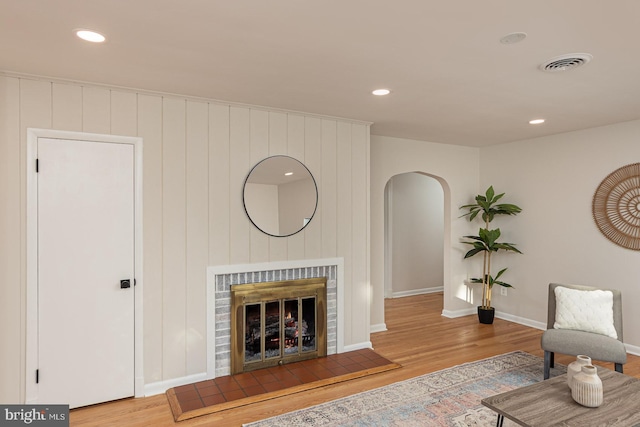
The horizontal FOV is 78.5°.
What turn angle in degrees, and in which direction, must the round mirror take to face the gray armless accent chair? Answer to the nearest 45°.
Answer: approximately 90° to its left

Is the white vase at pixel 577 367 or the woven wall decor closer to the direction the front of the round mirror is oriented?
the white vase

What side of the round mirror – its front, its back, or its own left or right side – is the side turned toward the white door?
right

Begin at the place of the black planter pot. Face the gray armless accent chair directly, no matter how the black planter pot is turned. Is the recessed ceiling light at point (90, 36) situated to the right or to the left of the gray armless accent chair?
right

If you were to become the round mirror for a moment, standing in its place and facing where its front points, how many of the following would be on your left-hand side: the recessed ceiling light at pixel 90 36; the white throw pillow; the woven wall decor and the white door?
2

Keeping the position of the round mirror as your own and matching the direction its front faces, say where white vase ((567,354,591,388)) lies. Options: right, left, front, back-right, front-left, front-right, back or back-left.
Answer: front-left

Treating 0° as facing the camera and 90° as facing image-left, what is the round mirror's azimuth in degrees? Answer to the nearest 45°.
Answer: approximately 0°

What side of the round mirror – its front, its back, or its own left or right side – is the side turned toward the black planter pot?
left

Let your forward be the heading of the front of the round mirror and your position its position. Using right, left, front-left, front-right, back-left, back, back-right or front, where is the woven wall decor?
left

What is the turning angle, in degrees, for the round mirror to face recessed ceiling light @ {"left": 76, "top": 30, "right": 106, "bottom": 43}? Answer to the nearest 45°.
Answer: approximately 45° to its right

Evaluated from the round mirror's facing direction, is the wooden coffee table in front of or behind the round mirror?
in front

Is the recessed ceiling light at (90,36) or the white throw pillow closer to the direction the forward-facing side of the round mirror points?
the recessed ceiling light

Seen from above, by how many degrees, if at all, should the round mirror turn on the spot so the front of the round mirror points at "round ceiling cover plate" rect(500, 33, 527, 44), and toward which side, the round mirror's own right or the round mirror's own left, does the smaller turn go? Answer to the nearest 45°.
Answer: approximately 45° to the round mirror's own left
